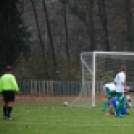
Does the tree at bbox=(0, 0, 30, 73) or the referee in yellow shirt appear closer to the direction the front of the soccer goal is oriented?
the referee in yellow shirt

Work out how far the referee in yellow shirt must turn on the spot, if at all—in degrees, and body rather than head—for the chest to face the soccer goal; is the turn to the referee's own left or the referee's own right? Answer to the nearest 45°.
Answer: approximately 45° to the referee's own right

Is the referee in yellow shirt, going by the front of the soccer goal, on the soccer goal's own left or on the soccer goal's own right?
on the soccer goal's own right

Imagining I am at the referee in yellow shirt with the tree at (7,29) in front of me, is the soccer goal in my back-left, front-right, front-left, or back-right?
front-right
